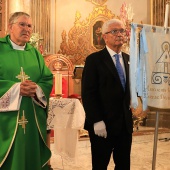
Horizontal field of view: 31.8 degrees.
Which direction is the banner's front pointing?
toward the camera

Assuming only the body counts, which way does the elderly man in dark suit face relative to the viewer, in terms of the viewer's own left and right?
facing the viewer and to the right of the viewer

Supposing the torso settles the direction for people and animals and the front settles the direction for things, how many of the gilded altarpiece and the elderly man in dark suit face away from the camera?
0

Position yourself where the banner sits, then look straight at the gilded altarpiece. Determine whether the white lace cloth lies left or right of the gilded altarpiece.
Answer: left

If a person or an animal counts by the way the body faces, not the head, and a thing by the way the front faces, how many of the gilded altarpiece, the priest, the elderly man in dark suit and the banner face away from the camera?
0

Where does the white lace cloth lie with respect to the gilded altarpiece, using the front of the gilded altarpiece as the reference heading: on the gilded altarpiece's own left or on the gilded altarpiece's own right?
on the gilded altarpiece's own right

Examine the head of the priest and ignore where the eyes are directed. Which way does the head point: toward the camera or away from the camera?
toward the camera

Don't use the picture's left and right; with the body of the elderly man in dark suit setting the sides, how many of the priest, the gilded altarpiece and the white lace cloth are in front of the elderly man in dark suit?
0

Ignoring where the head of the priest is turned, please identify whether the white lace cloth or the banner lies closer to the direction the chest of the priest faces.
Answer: the banner

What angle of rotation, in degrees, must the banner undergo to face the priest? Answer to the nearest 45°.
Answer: approximately 90° to its right

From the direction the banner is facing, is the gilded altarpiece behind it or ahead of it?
behind

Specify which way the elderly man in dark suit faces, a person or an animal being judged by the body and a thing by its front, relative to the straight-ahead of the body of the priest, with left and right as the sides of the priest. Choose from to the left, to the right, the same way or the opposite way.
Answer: the same way

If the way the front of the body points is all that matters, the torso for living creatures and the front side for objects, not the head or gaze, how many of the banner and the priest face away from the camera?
0

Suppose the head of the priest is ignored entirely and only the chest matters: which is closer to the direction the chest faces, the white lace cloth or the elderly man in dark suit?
the elderly man in dark suit

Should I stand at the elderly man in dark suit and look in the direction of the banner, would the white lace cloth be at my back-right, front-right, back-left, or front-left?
back-left
